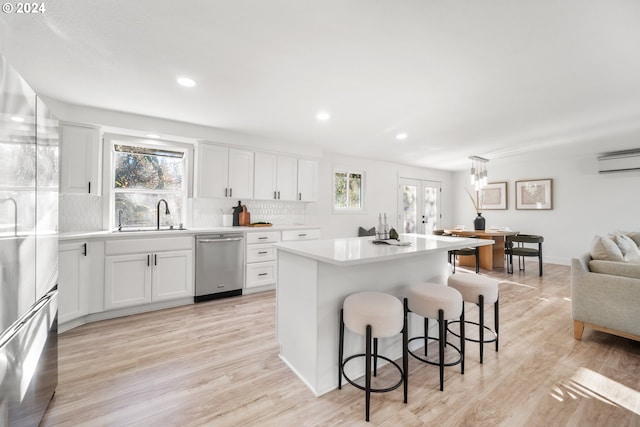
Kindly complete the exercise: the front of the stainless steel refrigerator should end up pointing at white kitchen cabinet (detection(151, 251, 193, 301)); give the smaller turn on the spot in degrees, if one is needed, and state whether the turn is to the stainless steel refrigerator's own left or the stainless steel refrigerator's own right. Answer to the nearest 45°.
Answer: approximately 45° to the stainless steel refrigerator's own left

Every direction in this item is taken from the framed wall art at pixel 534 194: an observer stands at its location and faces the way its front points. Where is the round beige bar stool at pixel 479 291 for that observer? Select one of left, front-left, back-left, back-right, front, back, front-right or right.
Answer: front-left

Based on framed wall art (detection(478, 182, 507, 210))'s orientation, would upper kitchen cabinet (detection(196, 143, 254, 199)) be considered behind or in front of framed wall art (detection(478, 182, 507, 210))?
in front

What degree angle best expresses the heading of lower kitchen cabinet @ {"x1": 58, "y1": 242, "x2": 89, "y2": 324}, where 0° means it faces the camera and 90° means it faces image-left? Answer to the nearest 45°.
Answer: approximately 315°

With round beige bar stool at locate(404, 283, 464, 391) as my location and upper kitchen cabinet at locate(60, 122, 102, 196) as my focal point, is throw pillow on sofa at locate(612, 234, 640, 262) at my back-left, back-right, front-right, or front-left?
back-right

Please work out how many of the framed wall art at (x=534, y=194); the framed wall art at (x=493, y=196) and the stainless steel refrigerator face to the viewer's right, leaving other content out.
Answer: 1

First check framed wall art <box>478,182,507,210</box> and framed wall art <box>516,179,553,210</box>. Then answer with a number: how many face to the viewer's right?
0

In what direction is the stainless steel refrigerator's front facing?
to the viewer's right

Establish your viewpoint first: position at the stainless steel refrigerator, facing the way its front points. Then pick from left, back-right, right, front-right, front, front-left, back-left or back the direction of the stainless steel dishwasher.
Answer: front-left

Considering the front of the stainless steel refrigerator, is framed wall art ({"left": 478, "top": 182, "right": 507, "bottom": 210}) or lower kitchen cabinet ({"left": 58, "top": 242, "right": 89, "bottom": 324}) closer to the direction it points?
the framed wall art

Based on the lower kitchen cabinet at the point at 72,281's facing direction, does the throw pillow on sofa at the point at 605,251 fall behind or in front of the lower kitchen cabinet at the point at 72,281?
in front
